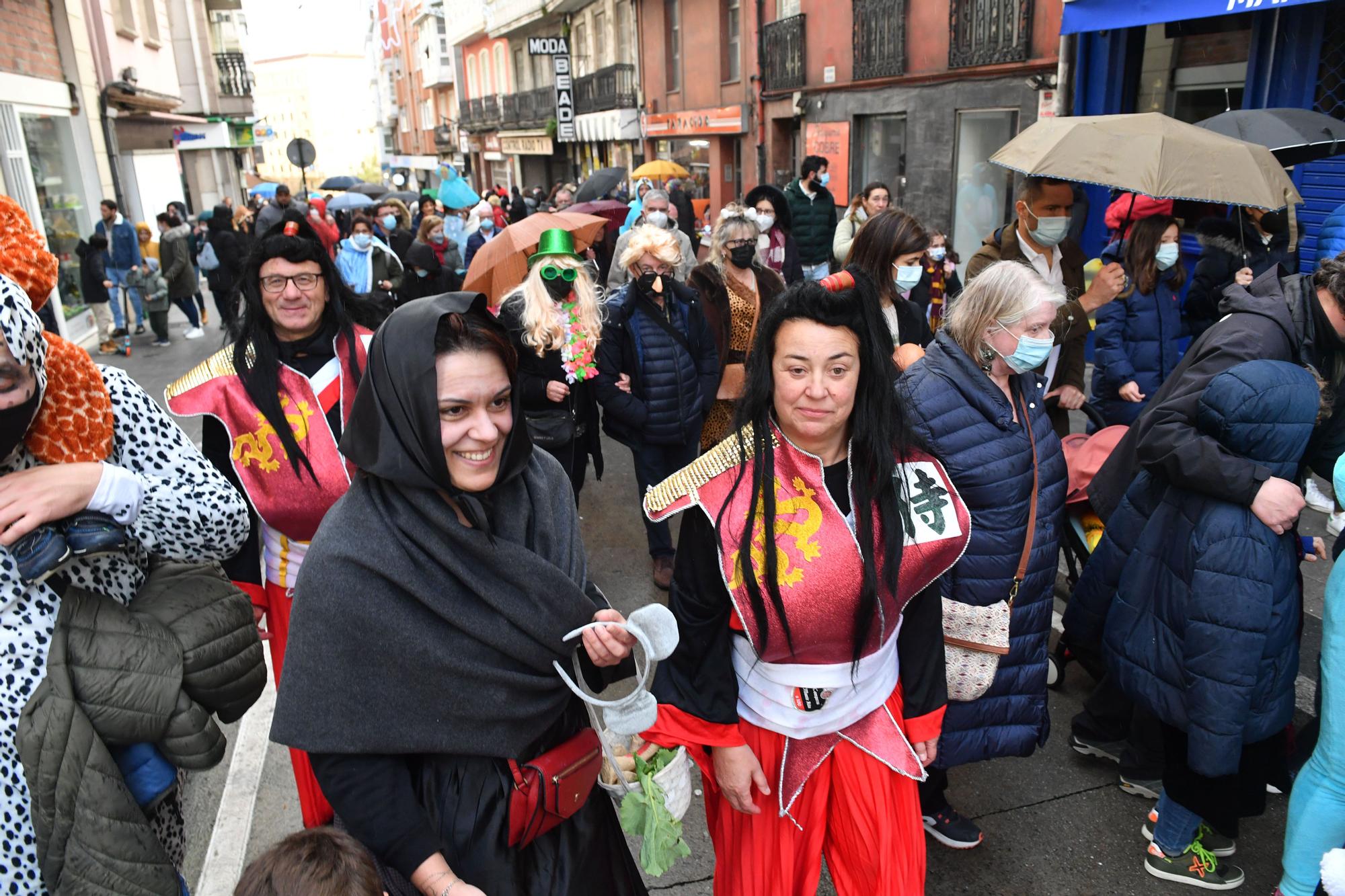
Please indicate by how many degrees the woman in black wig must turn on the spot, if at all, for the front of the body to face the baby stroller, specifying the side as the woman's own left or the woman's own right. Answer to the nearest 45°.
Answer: approximately 135° to the woman's own left

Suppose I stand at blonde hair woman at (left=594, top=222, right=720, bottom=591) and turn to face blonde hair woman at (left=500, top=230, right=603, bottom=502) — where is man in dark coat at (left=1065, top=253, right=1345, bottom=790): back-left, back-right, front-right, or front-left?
back-left

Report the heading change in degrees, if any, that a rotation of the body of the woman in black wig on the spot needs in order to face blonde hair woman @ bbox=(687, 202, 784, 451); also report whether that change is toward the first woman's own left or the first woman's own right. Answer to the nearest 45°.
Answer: approximately 180°

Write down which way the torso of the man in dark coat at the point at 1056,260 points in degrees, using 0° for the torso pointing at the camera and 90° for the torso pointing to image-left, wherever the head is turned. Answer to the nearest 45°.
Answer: approximately 315°

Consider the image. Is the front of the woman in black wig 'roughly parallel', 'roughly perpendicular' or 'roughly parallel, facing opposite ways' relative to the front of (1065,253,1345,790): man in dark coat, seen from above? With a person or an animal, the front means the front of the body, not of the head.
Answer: roughly perpendicular
